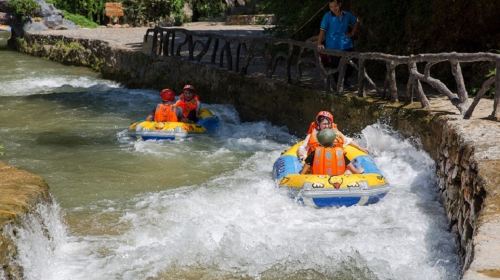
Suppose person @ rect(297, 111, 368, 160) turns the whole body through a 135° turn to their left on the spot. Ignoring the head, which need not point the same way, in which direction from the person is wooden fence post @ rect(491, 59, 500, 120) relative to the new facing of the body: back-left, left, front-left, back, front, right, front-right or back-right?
front-right

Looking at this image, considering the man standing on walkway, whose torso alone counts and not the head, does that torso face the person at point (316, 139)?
yes

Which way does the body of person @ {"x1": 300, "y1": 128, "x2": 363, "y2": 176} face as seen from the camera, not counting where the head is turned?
away from the camera

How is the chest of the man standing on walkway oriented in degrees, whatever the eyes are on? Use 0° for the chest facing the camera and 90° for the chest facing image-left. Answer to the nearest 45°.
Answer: approximately 0°

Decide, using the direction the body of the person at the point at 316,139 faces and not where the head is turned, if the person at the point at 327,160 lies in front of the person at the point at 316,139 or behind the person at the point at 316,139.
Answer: in front
